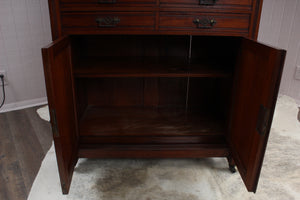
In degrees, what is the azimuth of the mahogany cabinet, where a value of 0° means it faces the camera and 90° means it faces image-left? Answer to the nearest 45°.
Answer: approximately 0°
